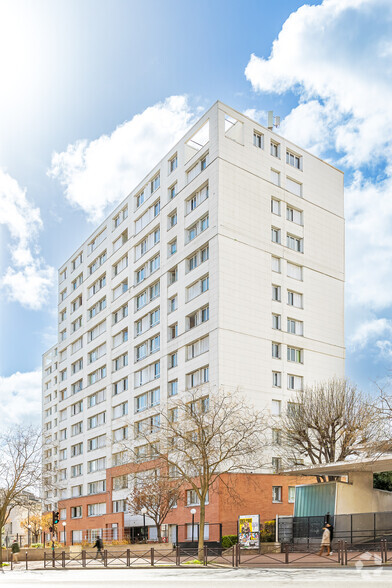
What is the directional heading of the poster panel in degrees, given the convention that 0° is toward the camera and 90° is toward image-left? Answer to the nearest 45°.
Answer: approximately 0°

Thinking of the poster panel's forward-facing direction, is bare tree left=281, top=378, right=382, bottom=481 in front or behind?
behind
